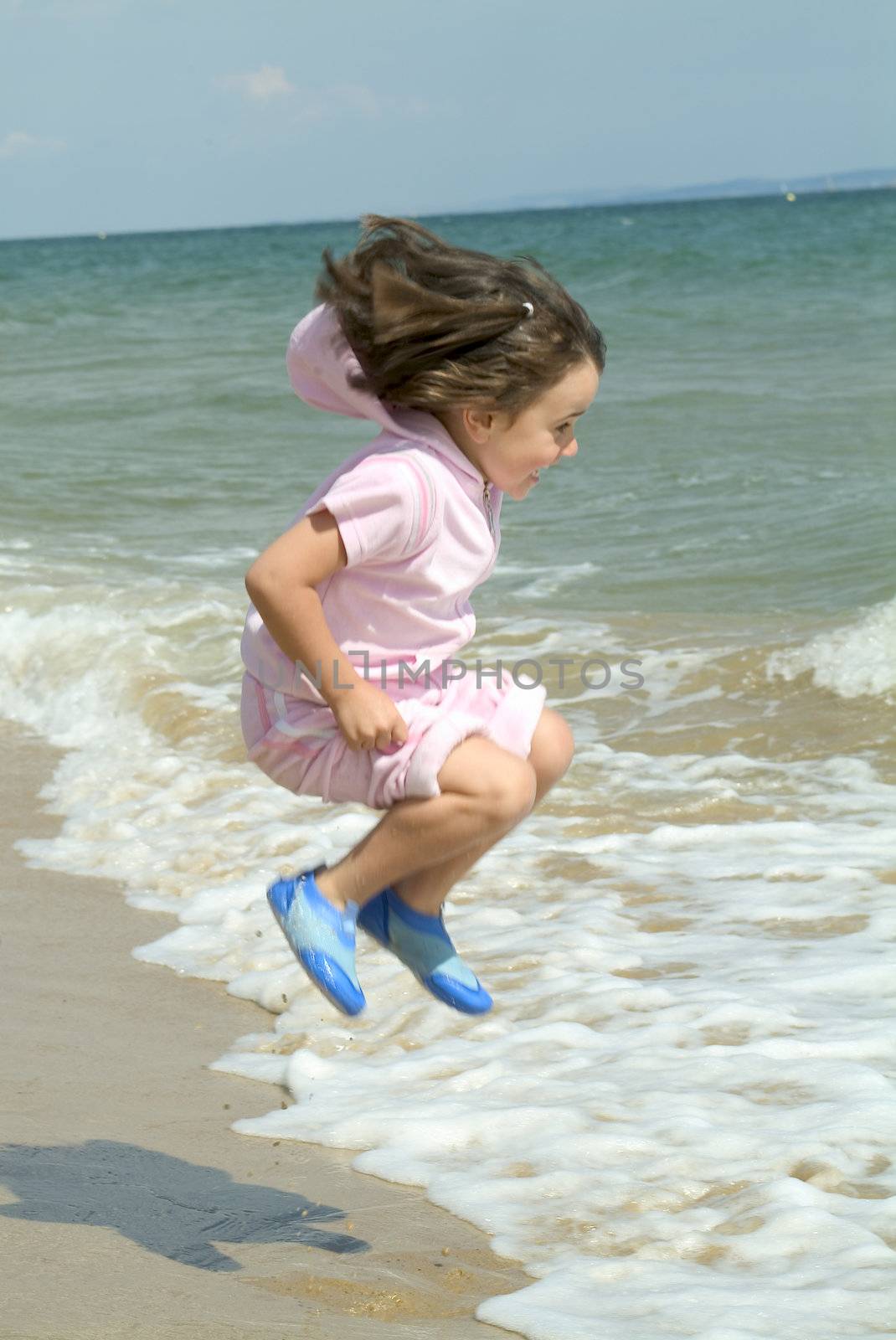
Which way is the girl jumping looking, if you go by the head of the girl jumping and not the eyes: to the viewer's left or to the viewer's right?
to the viewer's right

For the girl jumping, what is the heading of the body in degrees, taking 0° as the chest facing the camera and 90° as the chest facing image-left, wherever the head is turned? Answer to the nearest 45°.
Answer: approximately 270°
